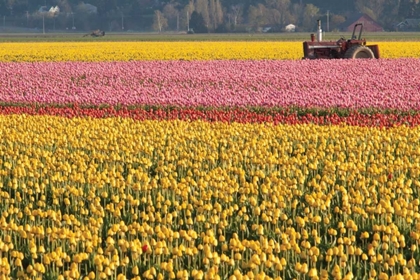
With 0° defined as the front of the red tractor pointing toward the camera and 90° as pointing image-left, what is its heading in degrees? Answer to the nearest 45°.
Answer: approximately 90°
